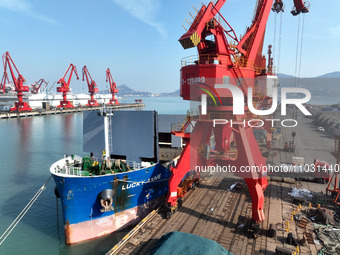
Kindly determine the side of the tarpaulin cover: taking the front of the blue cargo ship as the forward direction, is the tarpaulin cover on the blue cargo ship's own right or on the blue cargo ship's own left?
on the blue cargo ship's own left

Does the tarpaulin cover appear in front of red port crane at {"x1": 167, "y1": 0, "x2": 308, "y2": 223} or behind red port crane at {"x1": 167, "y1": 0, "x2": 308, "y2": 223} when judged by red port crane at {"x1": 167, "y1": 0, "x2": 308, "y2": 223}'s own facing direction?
behind

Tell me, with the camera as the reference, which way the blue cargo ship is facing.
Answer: facing the viewer and to the left of the viewer

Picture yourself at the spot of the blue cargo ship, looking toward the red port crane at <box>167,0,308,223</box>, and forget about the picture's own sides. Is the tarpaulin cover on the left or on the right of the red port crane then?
right

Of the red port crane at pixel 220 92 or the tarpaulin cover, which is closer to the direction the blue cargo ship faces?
the tarpaulin cover
